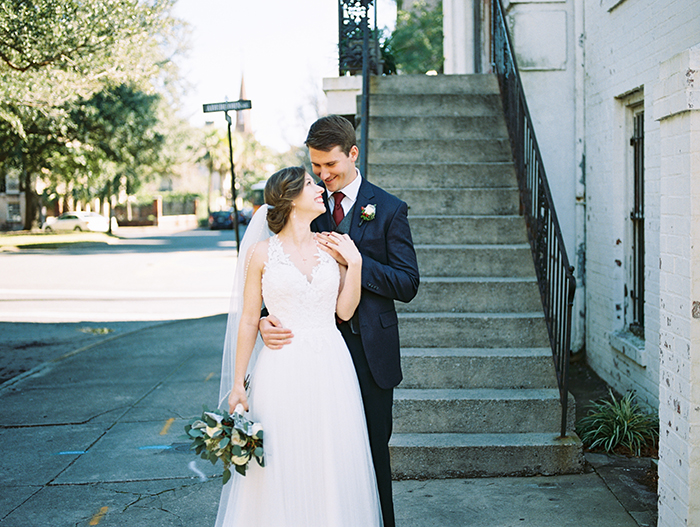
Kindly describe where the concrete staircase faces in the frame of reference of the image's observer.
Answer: facing the viewer

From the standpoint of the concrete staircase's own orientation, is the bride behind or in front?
in front

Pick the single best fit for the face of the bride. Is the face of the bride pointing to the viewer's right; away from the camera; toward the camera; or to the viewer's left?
to the viewer's right

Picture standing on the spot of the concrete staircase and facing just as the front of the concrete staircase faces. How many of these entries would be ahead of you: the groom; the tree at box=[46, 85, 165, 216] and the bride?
2

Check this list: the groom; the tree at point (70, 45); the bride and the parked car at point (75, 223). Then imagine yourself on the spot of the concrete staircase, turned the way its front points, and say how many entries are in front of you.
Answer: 2

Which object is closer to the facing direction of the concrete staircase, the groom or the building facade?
the groom

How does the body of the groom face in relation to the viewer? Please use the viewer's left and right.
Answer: facing the viewer and to the left of the viewer

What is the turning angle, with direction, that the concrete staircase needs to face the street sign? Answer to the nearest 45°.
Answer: approximately 135° to its right

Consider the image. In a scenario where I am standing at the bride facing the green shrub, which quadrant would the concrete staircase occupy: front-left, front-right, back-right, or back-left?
front-left

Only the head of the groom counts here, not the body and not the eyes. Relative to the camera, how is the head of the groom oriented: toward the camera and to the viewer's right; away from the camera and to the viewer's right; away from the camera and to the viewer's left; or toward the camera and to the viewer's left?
toward the camera and to the viewer's left

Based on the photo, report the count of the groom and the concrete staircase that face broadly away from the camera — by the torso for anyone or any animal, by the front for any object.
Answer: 0
